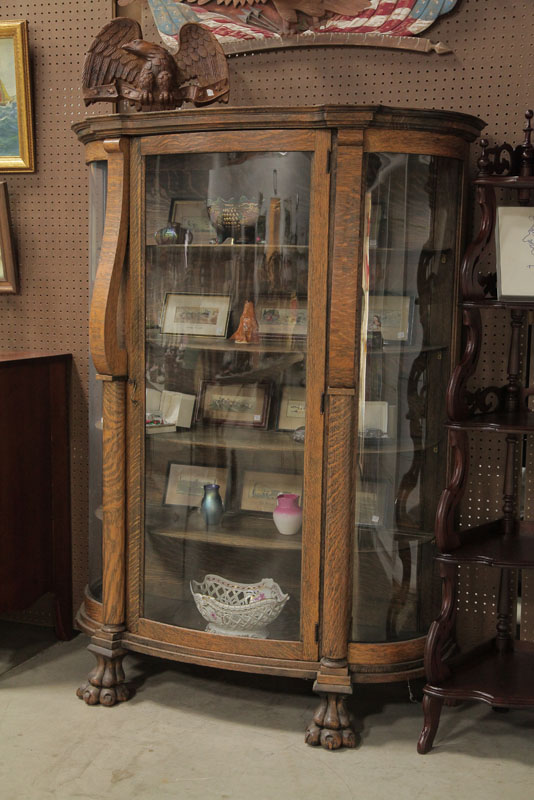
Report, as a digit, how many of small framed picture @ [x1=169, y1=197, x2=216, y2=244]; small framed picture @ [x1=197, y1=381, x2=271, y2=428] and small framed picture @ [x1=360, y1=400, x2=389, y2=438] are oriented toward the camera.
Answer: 3

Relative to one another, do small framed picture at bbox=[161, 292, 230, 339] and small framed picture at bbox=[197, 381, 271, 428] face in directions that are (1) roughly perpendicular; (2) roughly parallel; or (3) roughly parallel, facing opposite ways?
roughly parallel

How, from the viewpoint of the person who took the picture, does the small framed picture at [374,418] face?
facing the viewer

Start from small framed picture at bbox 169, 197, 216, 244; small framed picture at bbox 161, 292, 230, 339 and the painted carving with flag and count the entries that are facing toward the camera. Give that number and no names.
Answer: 3

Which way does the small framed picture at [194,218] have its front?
toward the camera

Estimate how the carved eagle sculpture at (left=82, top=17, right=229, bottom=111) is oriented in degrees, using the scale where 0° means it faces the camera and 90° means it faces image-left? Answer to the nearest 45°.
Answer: approximately 0°

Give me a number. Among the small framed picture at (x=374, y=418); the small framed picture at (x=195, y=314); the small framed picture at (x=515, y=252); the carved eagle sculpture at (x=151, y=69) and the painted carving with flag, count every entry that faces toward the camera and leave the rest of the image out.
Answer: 5

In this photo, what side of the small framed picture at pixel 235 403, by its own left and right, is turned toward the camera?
front

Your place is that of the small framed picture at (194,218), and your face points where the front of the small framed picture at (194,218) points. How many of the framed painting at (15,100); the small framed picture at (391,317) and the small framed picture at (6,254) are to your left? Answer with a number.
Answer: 1

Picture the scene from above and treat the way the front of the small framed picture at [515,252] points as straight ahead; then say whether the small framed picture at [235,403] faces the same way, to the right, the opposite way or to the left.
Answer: the same way

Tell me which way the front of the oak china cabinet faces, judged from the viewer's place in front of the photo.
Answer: facing the viewer and to the left of the viewer

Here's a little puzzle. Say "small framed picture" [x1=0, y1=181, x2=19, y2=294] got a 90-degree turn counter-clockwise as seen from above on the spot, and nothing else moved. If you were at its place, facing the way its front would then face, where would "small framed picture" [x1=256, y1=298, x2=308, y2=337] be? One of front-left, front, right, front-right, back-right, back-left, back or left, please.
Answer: front-right

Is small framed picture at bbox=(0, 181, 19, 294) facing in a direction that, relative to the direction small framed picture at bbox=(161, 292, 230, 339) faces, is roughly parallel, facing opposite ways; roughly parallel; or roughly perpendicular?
roughly parallel
